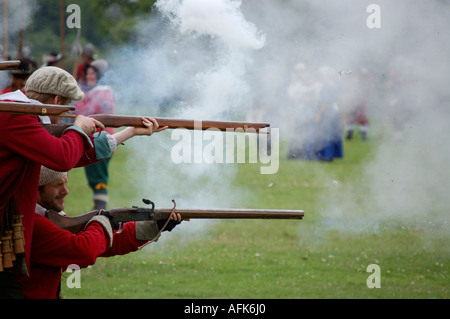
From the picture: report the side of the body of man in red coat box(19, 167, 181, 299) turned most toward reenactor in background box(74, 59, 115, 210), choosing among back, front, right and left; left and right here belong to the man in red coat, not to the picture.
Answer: left

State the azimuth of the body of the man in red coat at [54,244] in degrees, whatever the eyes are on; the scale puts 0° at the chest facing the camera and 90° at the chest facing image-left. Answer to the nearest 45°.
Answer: approximately 270°

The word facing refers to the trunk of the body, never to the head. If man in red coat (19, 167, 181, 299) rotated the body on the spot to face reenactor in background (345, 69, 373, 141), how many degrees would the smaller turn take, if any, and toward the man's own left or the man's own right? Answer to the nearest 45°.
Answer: approximately 45° to the man's own left

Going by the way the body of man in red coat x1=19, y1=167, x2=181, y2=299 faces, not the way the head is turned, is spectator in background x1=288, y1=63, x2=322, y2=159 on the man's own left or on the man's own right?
on the man's own left

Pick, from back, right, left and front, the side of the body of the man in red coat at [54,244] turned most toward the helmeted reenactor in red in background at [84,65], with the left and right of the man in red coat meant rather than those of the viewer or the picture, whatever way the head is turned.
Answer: left
